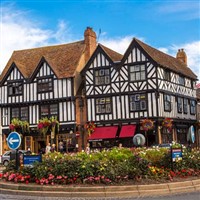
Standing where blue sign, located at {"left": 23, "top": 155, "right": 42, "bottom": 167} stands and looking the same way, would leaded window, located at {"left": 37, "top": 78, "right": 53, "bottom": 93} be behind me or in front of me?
behind

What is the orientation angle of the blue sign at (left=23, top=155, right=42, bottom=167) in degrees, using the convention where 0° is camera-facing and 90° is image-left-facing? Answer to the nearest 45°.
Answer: approximately 0°

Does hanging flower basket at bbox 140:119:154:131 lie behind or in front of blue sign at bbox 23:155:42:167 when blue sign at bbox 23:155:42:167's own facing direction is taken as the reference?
behind

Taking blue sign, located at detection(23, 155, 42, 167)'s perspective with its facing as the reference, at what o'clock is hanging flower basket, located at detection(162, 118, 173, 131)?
The hanging flower basket is roughly at 7 o'clock from the blue sign.

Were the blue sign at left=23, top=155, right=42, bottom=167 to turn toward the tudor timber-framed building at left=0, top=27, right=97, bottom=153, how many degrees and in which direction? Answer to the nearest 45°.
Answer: approximately 180°
